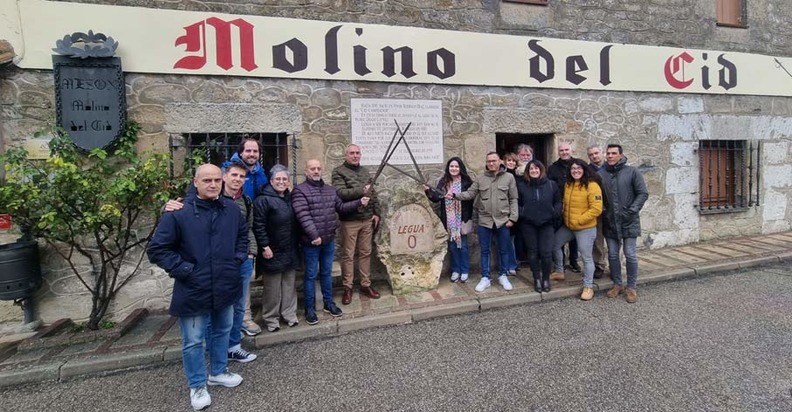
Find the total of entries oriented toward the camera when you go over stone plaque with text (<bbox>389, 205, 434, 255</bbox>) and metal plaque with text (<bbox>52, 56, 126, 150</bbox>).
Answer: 2

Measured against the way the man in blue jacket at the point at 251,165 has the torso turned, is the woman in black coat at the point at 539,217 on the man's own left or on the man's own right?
on the man's own left

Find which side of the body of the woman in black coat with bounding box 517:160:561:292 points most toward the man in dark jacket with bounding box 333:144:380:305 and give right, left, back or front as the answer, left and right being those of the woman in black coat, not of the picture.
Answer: right

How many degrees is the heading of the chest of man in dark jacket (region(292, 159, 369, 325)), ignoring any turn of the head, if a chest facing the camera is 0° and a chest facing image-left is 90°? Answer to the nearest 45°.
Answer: approximately 315°
